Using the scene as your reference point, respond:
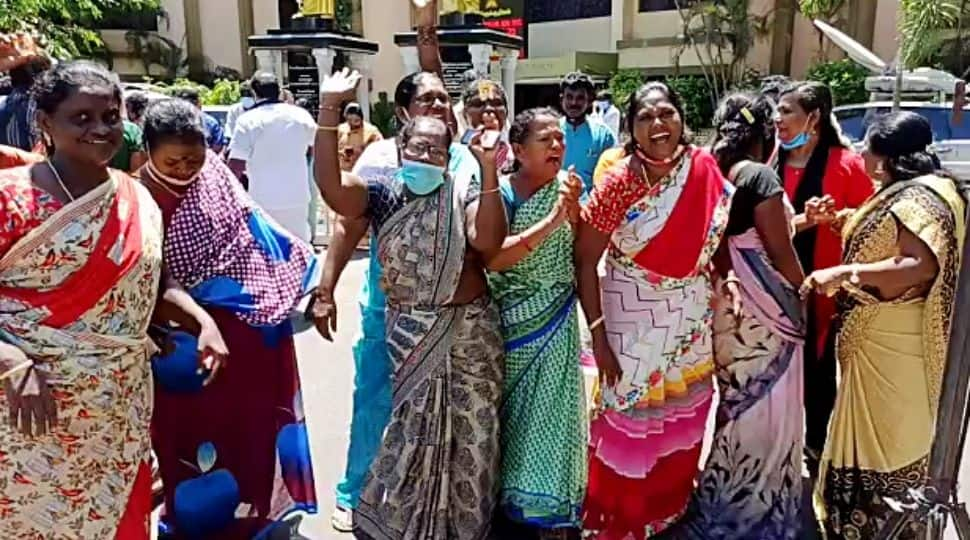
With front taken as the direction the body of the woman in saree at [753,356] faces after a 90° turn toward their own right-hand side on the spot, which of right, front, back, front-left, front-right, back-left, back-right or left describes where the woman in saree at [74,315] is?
right

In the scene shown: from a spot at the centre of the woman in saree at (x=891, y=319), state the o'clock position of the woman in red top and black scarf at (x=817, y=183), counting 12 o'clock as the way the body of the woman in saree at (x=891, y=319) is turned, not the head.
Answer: the woman in red top and black scarf at (x=817, y=183) is roughly at 2 o'clock from the woman in saree at (x=891, y=319).

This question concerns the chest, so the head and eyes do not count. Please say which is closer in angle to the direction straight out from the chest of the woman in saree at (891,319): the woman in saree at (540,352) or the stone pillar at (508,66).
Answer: the woman in saree

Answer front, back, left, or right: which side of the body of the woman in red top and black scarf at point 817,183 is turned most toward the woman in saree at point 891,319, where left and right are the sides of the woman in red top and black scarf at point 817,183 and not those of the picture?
left

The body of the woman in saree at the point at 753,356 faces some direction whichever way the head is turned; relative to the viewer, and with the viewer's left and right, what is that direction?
facing away from the viewer and to the right of the viewer

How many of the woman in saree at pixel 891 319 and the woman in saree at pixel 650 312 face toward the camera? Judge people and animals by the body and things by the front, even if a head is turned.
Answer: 1

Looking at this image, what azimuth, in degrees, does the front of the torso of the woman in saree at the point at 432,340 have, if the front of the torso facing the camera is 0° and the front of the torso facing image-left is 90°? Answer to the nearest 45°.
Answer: approximately 0°

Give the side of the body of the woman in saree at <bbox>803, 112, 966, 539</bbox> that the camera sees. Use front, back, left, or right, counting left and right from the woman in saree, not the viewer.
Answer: left

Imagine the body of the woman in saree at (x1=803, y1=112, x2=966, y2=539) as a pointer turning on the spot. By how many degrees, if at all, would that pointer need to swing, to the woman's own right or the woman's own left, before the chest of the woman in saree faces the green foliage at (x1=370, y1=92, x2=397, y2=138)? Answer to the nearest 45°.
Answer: approximately 45° to the woman's own right
